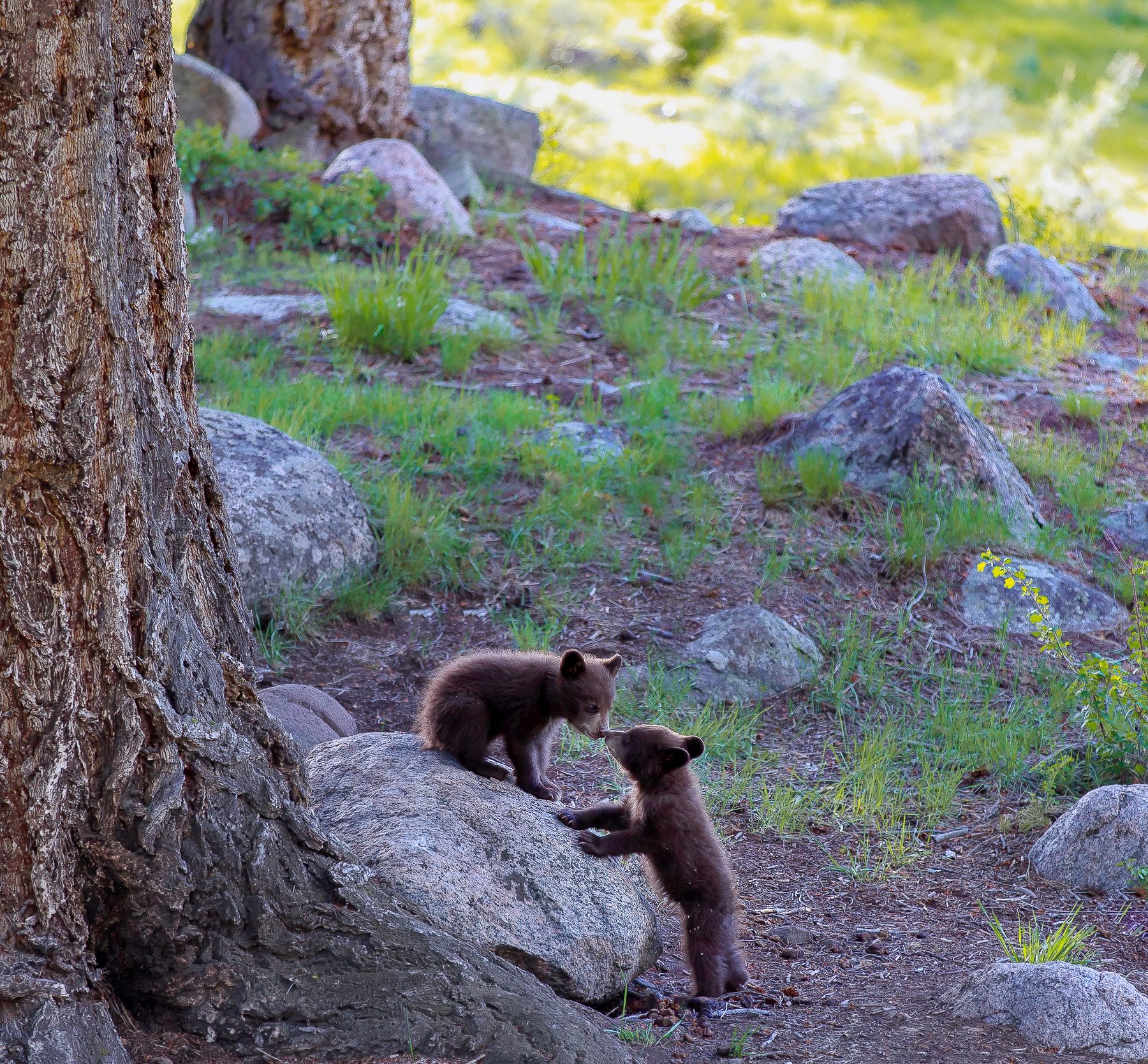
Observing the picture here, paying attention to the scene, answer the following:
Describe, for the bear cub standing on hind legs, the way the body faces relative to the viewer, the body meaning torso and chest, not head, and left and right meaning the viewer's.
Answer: facing to the left of the viewer

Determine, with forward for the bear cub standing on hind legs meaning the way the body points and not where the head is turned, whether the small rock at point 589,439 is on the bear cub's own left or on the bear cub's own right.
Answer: on the bear cub's own right

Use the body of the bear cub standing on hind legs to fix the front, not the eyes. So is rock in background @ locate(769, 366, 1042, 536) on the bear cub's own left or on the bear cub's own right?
on the bear cub's own right

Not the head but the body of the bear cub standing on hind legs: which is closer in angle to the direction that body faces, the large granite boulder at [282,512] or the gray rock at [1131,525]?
the large granite boulder

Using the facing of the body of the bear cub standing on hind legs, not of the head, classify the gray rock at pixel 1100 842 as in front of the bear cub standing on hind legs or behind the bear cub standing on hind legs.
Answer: behind

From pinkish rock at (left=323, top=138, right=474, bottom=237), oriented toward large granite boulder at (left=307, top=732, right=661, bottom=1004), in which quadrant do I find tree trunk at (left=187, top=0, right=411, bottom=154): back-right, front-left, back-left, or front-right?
back-right

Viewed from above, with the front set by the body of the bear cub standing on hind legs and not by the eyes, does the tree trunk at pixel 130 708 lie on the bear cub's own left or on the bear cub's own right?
on the bear cub's own left
